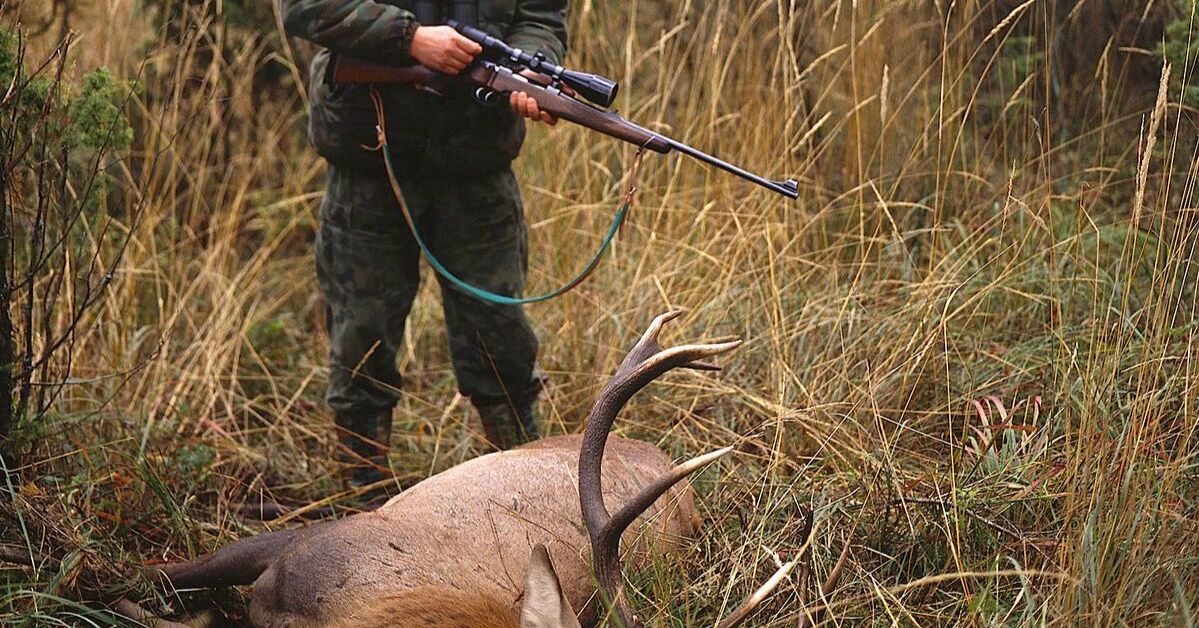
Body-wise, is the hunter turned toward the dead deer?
yes

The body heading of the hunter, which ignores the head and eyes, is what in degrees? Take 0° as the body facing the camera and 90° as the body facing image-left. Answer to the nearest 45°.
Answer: approximately 0°
